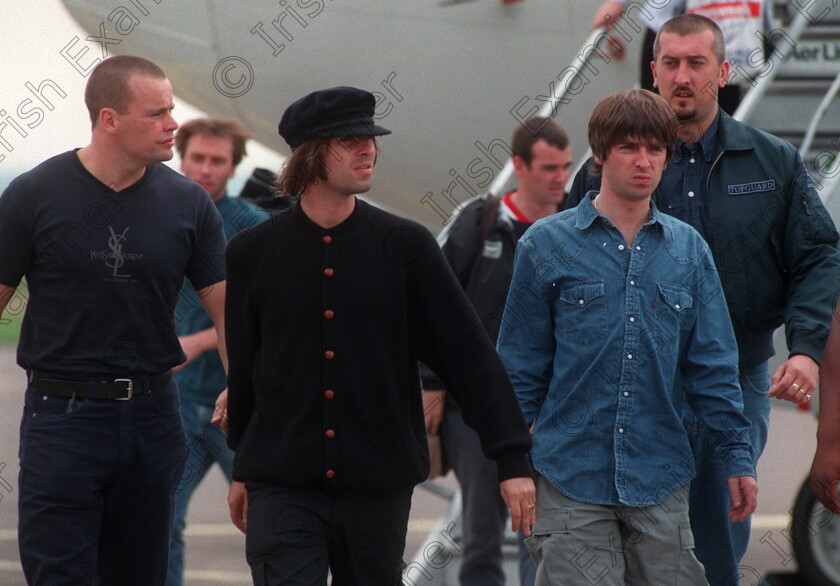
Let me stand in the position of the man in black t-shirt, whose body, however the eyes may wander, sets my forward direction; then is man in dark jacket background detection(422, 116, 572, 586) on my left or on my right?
on my left

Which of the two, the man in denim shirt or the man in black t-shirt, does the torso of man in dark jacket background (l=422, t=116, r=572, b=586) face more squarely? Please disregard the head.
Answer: the man in denim shirt

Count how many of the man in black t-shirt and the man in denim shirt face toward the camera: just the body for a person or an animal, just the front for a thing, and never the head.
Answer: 2

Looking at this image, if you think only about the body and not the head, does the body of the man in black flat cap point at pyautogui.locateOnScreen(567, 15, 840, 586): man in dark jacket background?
no

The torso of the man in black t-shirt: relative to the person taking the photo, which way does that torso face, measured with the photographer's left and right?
facing the viewer

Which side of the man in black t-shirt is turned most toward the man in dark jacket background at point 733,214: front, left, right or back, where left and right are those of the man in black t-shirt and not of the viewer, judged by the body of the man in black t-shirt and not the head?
left

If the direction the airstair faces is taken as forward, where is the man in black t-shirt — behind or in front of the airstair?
in front

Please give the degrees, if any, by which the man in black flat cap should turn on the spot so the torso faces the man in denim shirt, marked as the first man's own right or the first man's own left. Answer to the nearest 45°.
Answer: approximately 90° to the first man's own left

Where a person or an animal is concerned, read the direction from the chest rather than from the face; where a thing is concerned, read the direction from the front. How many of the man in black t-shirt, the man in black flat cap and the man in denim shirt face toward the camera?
3

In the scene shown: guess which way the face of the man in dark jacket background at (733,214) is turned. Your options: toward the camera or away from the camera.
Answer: toward the camera

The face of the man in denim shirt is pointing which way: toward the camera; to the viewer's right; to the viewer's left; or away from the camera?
toward the camera

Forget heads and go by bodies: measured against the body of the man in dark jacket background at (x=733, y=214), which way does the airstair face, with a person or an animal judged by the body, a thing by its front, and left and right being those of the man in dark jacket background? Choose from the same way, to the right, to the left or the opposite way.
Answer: the same way

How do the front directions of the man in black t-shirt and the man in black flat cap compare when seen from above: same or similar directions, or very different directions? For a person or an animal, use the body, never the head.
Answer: same or similar directions

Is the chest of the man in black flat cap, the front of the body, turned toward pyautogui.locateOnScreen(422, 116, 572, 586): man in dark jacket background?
no

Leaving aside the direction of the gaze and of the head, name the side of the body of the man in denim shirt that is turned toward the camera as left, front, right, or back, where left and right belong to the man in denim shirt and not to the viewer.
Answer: front

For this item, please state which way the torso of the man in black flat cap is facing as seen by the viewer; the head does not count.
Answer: toward the camera

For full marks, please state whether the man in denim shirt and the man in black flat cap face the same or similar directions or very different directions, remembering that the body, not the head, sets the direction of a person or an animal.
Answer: same or similar directions
